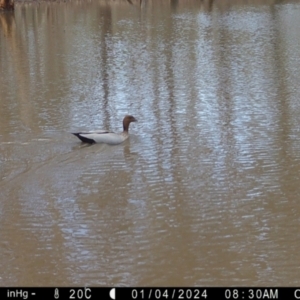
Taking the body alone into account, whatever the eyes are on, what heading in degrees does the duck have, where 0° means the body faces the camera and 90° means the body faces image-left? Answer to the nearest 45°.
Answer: approximately 270°
